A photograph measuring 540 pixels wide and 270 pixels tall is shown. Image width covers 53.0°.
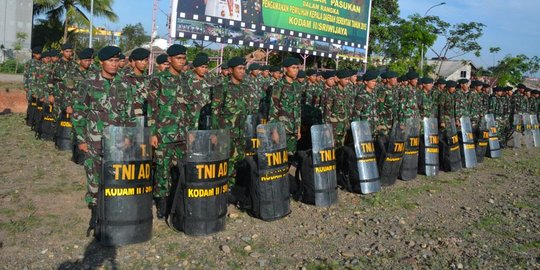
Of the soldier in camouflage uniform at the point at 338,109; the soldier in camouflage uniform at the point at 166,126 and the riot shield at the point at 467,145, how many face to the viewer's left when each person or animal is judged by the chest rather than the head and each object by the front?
0

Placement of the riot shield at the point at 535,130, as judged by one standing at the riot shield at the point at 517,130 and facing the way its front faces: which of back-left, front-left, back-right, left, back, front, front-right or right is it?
left

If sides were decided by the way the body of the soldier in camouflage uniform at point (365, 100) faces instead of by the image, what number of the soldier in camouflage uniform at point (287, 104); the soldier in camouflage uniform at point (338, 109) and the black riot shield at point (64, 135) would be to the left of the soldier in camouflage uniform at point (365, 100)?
0

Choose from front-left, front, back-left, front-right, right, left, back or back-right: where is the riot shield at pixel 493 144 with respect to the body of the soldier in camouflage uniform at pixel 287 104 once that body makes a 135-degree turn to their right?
back-right

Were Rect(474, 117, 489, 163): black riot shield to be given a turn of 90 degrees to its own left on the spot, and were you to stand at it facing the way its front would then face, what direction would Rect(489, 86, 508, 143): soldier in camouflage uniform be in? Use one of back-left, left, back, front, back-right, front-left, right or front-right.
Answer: front-left

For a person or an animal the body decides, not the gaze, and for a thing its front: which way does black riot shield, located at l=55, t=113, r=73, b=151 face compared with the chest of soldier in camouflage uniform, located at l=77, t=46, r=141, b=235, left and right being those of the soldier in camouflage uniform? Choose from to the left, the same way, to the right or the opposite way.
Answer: the same way

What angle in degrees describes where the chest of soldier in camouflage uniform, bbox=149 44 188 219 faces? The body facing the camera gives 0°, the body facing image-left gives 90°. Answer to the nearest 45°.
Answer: approximately 315°

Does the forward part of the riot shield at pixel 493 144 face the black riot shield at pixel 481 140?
no

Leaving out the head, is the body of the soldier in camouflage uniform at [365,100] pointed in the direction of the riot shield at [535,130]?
no

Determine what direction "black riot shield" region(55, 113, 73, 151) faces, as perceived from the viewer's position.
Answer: facing the viewer and to the right of the viewer

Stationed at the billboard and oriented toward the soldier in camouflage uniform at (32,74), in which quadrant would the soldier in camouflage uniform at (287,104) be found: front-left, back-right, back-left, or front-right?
front-left

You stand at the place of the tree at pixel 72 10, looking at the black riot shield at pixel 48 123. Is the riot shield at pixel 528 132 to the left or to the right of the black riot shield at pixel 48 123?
left

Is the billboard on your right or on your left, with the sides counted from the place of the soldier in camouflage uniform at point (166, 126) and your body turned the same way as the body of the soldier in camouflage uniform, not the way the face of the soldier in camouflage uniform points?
on your left

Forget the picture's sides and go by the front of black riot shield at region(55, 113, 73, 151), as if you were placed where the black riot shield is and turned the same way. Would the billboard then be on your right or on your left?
on your left

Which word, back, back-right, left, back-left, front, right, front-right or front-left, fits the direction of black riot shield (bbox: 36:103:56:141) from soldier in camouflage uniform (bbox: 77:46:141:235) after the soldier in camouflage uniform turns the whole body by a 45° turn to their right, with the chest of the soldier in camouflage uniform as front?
back

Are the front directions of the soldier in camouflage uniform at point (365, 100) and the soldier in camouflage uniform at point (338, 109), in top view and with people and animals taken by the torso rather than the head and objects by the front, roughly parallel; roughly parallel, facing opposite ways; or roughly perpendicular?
roughly parallel

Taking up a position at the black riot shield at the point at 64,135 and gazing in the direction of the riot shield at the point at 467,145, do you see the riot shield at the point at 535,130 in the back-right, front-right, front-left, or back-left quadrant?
front-left

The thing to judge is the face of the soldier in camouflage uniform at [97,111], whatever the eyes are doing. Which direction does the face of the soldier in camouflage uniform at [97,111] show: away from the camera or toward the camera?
toward the camera
